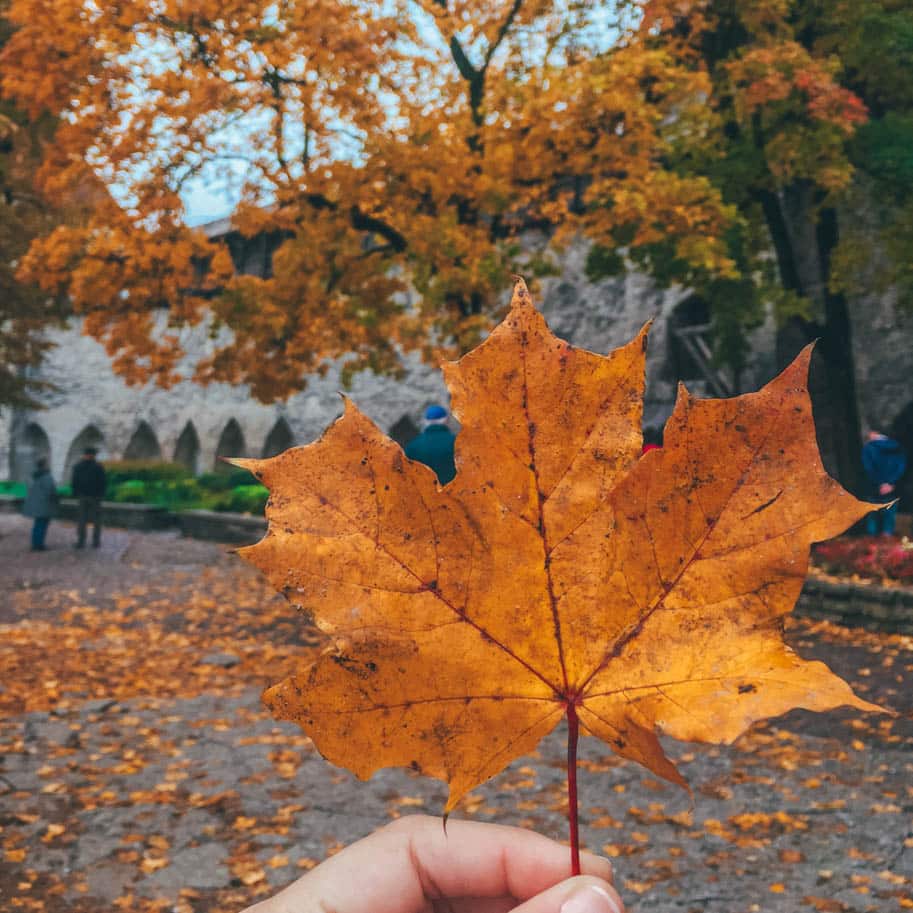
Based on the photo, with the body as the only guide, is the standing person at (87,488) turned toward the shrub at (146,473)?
yes

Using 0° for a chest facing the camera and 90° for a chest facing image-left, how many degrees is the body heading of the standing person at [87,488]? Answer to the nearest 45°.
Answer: approximately 180°

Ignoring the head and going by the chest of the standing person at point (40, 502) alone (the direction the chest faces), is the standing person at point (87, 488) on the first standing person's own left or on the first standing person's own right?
on the first standing person's own right

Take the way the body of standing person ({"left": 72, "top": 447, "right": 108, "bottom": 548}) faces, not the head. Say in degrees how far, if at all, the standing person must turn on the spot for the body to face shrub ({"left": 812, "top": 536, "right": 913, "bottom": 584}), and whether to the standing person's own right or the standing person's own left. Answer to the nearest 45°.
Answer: approximately 135° to the standing person's own right

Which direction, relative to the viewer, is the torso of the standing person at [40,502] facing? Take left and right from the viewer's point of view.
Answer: facing away from the viewer
